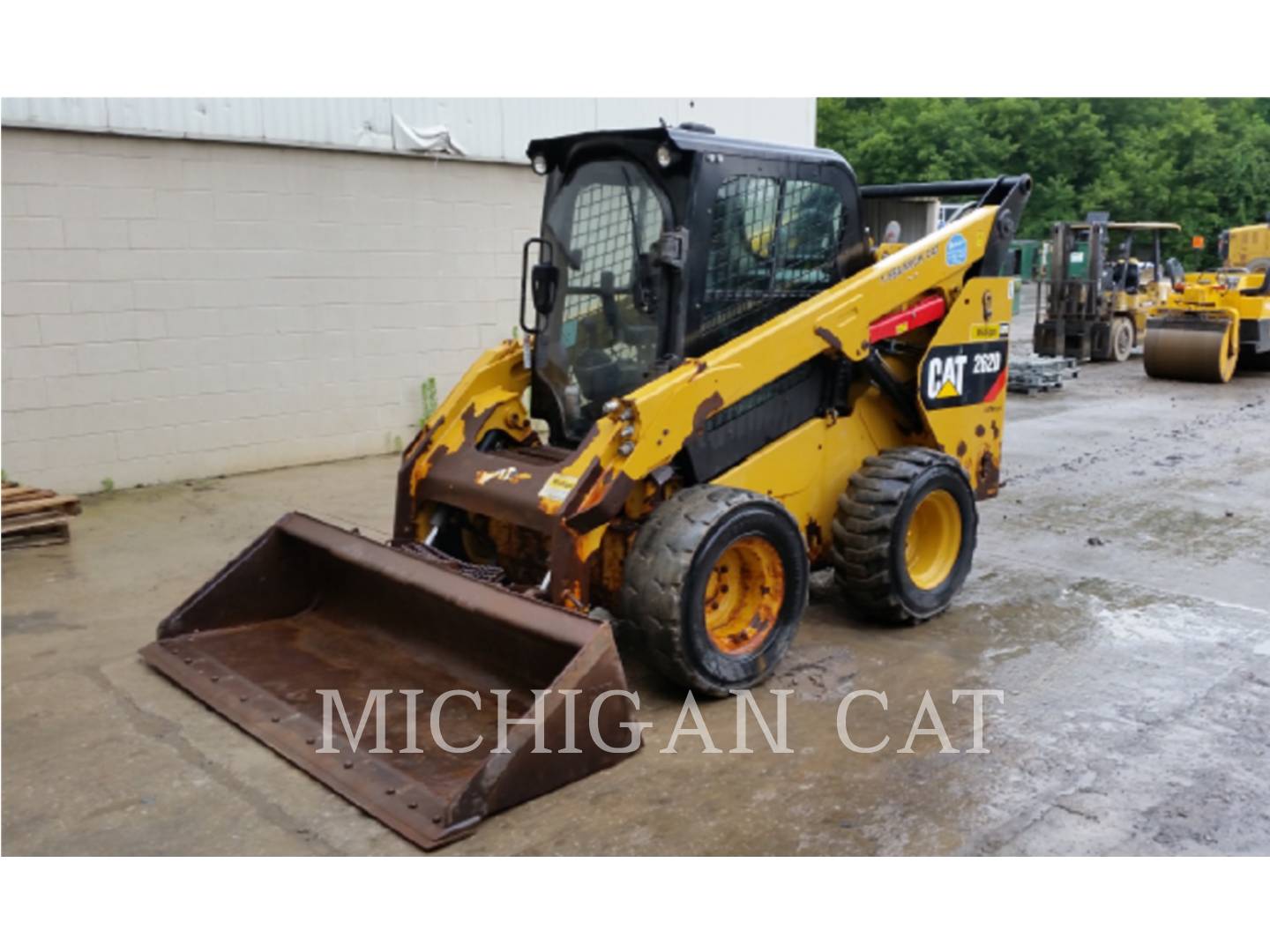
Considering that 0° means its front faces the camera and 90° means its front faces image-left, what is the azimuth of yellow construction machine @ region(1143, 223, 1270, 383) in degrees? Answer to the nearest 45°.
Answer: approximately 45°

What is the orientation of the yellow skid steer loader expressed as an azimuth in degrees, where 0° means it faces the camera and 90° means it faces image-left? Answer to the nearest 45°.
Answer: approximately 45°

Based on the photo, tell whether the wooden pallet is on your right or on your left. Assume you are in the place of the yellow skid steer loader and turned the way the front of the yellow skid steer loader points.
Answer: on your right

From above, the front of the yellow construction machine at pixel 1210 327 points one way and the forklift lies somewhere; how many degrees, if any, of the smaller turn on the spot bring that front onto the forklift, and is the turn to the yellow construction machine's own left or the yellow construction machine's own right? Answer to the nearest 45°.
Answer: approximately 90° to the yellow construction machine's own right

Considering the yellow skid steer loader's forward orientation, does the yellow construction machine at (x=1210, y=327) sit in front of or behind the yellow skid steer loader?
behind

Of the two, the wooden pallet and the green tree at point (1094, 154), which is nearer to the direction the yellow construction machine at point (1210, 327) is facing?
the wooden pallet

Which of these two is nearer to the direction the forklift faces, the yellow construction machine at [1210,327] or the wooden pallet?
the wooden pallet

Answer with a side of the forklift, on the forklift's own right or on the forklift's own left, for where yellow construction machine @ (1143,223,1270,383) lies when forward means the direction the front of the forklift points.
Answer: on the forklift's own left

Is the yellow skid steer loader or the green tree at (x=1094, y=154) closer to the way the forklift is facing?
the yellow skid steer loader

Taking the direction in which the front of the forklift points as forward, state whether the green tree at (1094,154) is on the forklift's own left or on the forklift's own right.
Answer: on the forklift's own right

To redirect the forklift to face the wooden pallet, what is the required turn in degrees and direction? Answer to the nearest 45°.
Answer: approximately 45° to its left

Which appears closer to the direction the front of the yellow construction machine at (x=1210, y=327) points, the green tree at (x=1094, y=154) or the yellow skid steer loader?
the yellow skid steer loader
